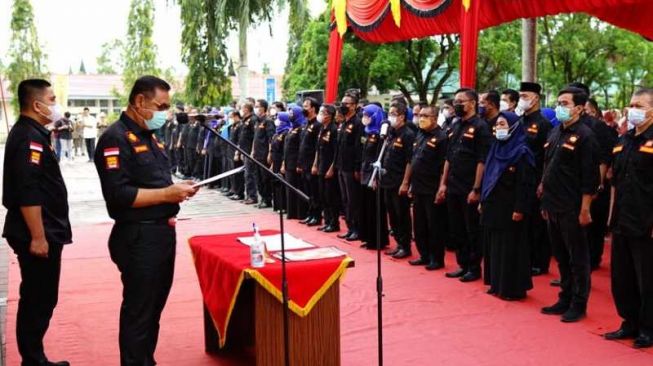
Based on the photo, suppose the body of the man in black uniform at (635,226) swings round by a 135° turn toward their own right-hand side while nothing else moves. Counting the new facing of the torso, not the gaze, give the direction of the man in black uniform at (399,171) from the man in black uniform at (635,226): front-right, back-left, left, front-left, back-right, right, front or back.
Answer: front-left

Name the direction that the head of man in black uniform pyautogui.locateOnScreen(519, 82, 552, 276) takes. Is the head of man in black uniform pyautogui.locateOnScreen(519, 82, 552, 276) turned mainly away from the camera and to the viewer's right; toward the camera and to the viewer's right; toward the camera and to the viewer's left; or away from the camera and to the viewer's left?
toward the camera and to the viewer's left

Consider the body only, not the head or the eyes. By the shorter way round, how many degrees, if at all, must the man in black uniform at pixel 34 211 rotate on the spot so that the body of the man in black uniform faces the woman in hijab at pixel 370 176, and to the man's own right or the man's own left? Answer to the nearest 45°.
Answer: approximately 45° to the man's own left

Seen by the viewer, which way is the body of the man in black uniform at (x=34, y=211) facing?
to the viewer's right

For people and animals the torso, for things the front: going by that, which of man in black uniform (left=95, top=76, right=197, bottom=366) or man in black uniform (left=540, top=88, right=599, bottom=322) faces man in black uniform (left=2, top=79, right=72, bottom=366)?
man in black uniform (left=540, top=88, right=599, bottom=322)

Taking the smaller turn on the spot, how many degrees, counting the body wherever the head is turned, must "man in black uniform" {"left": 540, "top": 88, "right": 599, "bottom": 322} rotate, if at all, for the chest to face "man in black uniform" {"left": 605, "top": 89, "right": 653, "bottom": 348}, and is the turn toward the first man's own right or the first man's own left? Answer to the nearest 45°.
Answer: approximately 90° to the first man's own left

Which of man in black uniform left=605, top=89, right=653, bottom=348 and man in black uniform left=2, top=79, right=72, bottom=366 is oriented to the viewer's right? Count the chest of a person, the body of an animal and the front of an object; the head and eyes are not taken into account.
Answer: man in black uniform left=2, top=79, right=72, bottom=366

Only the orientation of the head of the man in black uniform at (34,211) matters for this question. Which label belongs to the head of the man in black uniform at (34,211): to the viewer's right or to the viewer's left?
to the viewer's right

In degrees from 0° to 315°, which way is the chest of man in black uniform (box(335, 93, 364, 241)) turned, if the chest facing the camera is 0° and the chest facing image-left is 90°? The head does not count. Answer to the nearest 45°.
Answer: approximately 45°

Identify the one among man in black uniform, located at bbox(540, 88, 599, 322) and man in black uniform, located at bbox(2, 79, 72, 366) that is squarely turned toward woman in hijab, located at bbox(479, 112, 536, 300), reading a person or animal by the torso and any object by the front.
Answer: man in black uniform, located at bbox(2, 79, 72, 366)

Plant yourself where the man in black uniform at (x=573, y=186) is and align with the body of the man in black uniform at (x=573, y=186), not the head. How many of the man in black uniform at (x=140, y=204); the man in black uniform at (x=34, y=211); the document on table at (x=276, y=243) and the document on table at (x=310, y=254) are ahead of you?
4

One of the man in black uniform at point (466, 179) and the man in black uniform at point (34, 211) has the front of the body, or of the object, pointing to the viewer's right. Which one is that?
the man in black uniform at point (34, 211)

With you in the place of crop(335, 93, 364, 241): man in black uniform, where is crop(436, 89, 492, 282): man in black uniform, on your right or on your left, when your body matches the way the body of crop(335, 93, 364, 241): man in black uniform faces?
on your left

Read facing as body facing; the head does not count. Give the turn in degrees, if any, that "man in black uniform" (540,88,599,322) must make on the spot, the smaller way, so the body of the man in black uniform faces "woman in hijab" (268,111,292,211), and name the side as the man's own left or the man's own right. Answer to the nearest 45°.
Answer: approximately 90° to the man's own right
